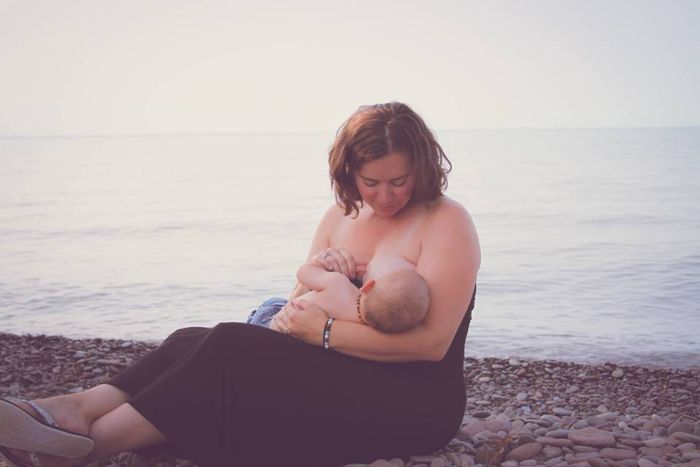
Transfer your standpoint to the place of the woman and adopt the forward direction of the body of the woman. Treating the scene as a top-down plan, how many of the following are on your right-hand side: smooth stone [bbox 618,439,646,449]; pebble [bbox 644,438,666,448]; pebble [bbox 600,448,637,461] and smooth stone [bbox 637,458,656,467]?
0

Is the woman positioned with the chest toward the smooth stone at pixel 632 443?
no

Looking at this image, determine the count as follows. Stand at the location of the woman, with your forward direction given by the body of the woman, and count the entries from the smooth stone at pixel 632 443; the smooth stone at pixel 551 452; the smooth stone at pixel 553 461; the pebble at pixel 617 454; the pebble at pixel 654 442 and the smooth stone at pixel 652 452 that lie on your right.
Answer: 0

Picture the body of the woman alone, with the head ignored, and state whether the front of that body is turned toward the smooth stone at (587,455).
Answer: no

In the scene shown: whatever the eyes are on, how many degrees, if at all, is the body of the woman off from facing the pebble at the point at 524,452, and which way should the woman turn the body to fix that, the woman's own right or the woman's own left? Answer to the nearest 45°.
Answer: approximately 135° to the woman's own left

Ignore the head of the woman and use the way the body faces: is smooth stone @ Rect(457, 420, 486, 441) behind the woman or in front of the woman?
behind

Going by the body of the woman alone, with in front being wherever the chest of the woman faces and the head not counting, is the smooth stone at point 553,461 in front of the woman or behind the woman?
behind

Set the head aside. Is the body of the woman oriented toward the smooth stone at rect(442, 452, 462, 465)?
no

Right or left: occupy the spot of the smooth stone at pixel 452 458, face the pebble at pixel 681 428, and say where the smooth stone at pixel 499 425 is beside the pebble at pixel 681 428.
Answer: left

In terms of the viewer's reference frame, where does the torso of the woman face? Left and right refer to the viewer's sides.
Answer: facing the viewer and to the left of the viewer

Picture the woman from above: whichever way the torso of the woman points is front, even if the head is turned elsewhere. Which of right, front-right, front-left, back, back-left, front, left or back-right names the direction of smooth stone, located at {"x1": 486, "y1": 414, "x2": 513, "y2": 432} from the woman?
back

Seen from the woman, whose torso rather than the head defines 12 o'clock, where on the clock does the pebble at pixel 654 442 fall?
The pebble is roughly at 7 o'clock from the woman.

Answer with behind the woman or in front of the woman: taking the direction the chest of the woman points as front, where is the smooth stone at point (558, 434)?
behind

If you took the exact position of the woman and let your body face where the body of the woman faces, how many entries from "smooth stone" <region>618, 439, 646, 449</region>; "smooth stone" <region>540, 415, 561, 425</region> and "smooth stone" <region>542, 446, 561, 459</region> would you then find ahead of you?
0

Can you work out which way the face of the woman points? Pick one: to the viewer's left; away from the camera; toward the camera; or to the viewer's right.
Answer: toward the camera

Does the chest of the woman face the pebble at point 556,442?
no

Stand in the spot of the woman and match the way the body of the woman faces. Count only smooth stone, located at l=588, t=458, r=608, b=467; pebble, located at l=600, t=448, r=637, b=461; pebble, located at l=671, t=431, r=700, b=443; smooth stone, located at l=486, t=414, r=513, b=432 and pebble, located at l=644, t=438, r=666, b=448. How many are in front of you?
0

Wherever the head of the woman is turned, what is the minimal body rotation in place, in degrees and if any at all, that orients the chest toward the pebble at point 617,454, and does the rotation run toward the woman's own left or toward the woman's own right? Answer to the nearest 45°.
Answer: approximately 135° to the woman's own left
